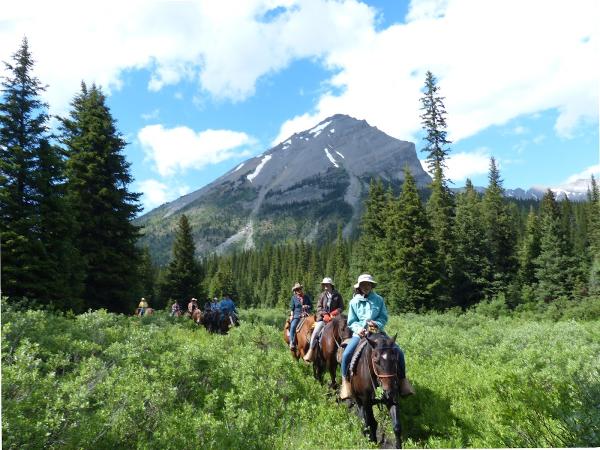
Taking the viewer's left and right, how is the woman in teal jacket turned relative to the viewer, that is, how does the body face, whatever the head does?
facing the viewer

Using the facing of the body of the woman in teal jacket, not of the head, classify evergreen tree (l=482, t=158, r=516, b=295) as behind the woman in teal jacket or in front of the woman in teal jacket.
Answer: behind

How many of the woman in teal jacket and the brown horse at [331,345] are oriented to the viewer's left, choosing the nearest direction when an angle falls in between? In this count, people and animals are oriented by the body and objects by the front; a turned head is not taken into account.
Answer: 0

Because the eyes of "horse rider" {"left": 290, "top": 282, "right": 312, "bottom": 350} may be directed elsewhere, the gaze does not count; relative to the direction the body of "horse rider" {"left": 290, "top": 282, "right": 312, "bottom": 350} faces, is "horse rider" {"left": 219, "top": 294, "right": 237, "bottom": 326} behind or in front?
behind

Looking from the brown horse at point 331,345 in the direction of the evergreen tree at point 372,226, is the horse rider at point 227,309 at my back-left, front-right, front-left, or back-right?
front-left

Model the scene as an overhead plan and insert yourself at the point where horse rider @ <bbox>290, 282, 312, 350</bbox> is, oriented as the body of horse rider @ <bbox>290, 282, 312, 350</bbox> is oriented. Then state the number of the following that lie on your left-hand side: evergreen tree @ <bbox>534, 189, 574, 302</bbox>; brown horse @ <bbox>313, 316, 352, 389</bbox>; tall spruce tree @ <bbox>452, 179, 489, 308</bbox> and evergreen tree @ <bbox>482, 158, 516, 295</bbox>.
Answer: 3

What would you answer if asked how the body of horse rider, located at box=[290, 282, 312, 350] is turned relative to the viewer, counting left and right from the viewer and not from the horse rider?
facing the viewer and to the right of the viewer

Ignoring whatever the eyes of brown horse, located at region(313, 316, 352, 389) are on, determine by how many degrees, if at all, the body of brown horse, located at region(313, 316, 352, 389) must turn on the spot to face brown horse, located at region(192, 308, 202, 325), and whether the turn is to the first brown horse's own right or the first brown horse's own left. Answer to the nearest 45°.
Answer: approximately 180°

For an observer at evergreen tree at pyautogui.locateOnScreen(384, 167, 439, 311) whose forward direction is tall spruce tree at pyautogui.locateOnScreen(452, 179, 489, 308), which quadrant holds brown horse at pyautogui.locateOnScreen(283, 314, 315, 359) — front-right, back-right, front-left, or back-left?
back-right

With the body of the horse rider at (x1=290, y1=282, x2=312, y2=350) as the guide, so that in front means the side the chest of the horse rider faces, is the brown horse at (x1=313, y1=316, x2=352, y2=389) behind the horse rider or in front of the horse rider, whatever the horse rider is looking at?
in front

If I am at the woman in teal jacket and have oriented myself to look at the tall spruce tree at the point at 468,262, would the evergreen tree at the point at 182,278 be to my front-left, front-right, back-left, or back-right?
front-left

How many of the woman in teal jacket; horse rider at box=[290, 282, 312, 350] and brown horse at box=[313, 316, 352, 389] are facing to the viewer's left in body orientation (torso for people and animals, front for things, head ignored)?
0

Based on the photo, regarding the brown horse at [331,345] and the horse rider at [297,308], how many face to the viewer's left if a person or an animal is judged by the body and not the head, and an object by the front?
0

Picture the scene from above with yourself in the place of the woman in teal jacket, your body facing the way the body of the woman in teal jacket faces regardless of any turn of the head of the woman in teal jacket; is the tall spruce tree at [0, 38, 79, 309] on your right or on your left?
on your right

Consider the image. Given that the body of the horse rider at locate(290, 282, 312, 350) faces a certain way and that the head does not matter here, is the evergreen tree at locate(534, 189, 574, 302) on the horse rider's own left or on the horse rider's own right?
on the horse rider's own left

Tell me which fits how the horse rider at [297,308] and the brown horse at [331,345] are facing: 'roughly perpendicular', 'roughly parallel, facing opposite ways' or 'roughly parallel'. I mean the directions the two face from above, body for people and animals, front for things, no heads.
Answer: roughly parallel
